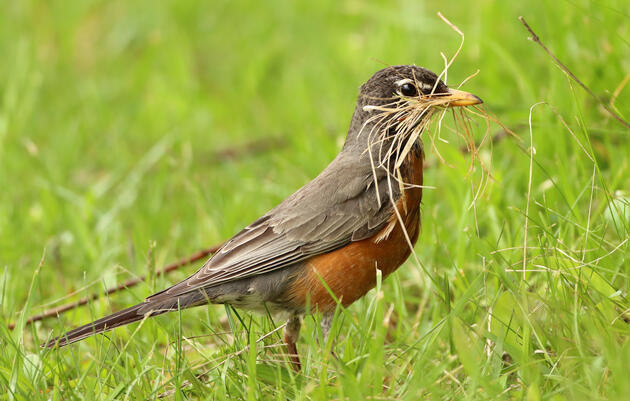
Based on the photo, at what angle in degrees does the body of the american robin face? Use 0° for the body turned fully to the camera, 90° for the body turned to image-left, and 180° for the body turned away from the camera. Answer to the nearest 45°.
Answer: approximately 270°
